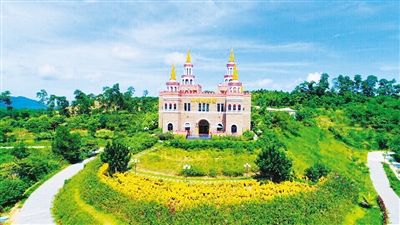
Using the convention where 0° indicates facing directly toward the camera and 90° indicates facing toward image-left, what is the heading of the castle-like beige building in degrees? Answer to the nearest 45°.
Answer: approximately 0°

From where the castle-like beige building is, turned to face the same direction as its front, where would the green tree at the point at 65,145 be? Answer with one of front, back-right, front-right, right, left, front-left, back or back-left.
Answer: right

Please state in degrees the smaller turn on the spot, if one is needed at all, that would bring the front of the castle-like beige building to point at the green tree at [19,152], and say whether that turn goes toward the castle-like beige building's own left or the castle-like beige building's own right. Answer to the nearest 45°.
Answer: approximately 90° to the castle-like beige building's own right

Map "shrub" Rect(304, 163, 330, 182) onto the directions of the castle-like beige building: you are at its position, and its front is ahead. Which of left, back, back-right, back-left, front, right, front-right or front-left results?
front-left

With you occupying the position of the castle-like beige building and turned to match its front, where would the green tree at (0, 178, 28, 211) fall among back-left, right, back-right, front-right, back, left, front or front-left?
front-right

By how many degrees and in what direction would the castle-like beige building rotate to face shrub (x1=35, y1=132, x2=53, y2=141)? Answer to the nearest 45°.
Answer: approximately 90° to its right

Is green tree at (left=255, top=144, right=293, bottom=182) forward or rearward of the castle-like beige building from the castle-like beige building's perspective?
forward

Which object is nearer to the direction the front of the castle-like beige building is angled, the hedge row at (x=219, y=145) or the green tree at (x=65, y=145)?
the hedge row

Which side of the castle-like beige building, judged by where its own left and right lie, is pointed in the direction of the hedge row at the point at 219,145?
front
